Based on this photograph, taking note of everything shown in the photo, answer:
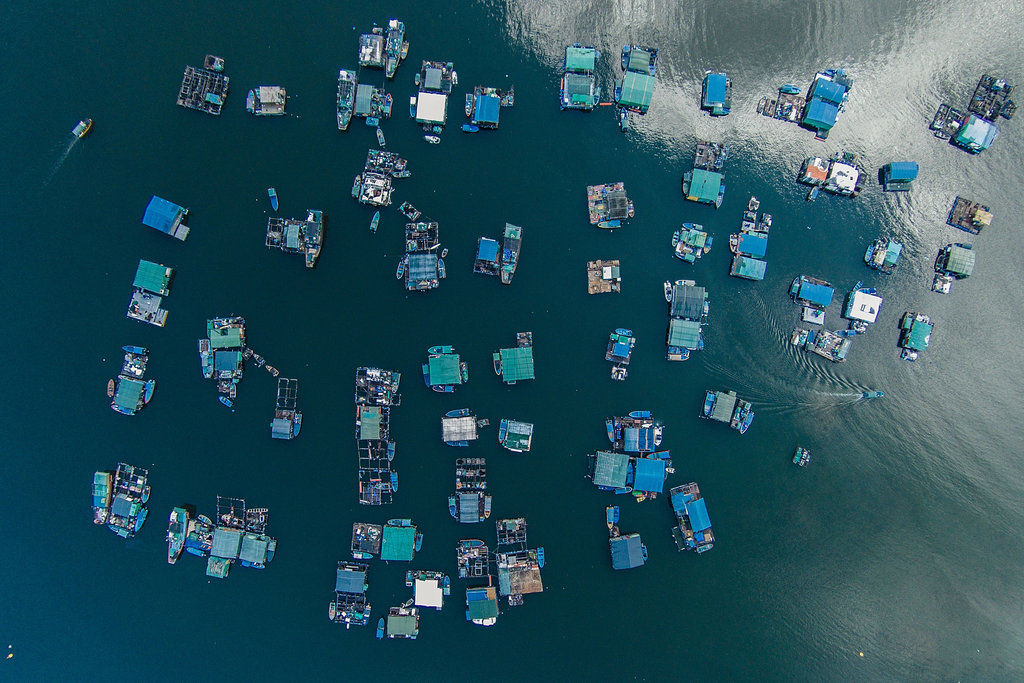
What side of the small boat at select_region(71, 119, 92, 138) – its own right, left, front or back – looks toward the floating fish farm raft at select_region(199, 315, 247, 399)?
right

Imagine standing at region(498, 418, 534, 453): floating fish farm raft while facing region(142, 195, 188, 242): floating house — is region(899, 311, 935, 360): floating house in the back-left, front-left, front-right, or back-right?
back-right

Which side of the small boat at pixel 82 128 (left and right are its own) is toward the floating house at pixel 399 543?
right

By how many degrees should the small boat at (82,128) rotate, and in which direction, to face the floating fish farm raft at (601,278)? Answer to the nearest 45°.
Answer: approximately 90° to its right

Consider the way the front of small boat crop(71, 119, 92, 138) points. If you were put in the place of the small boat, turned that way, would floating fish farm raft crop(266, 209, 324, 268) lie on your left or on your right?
on your right

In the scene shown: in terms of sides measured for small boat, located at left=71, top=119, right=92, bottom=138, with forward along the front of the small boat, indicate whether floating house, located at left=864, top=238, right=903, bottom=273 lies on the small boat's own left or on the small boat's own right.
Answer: on the small boat's own right

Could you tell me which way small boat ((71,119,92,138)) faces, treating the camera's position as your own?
facing away from the viewer and to the right of the viewer

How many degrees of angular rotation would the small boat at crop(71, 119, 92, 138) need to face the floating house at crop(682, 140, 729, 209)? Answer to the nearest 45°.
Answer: approximately 90° to its right
